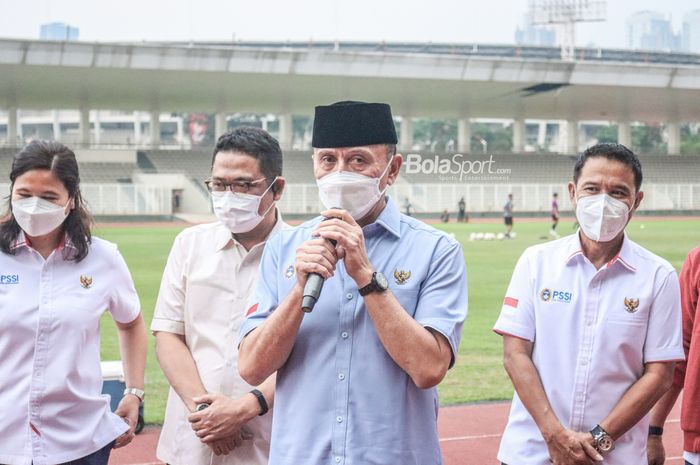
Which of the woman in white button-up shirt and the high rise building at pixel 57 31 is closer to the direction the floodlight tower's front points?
the woman in white button-up shirt

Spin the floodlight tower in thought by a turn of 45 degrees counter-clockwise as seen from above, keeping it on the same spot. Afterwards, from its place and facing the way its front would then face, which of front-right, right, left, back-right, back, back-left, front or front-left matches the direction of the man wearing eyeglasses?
front-right

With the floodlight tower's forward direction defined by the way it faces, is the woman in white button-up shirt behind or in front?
in front

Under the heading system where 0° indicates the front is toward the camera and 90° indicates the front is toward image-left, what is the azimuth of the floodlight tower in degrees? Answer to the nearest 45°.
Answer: approximately 0°
